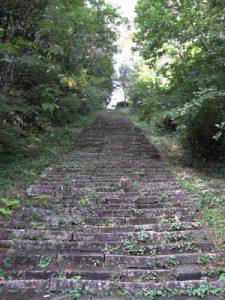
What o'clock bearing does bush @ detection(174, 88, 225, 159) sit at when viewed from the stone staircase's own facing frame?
The bush is roughly at 7 o'clock from the stone staircase.

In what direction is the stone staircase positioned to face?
toward the camera

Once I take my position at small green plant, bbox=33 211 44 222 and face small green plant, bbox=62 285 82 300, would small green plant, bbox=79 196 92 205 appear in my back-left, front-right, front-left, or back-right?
back-left
